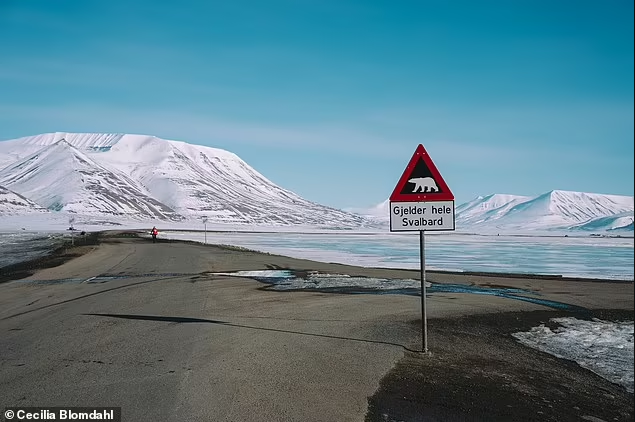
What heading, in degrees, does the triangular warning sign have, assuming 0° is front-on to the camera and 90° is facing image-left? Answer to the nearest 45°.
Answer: approximately 0°
